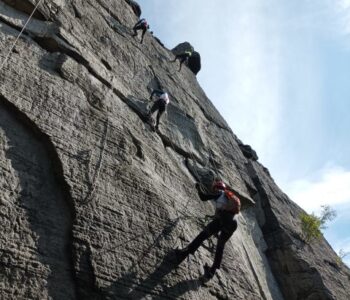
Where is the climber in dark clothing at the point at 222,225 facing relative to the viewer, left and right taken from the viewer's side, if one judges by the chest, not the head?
facing away from the viewer and to the left of the viewer

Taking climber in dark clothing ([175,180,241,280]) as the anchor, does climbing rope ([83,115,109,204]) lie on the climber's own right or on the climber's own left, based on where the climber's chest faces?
on the climber's own left
